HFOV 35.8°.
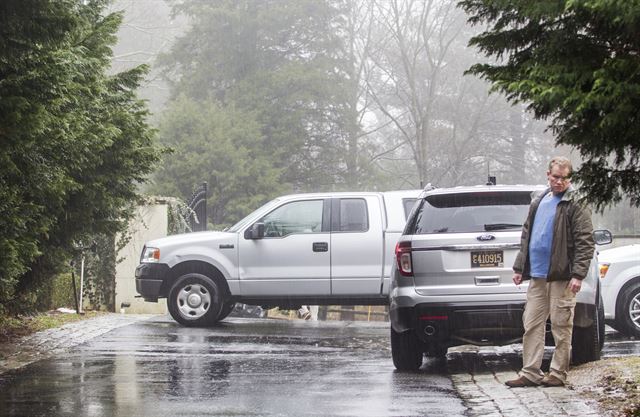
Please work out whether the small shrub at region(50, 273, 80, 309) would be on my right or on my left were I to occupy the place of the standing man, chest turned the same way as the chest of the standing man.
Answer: on my right

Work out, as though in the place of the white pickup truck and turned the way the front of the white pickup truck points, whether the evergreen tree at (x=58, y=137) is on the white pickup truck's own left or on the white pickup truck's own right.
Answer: on the white pickup truck's own left

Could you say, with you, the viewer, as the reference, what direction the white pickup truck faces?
facing to the left of the viewer

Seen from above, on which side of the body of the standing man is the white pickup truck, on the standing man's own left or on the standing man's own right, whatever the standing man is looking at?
on the standing man's own right

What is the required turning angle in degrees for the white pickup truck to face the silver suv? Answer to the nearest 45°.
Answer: approximately 90° to its left

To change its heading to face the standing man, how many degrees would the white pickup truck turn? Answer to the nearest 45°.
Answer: approximately 90° to its left
